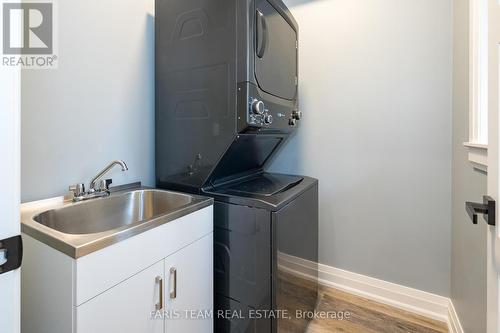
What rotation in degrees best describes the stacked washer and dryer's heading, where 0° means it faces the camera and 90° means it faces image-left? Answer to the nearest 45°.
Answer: approximately 315°

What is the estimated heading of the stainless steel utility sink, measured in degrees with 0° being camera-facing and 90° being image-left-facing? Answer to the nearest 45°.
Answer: approximately 315°

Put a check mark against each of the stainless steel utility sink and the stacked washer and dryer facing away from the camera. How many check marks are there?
0

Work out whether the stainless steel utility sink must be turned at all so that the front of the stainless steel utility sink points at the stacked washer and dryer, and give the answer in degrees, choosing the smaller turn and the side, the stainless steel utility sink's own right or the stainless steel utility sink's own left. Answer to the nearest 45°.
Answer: approximately 45° to the stainless steel utility sink's own left

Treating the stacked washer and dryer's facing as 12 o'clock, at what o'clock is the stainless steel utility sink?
The stainless steel utility sink is roughly at 4 o'clock from the stacked washer and dryer.
